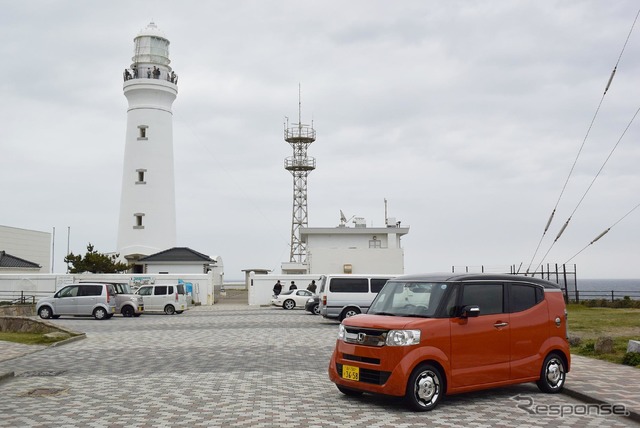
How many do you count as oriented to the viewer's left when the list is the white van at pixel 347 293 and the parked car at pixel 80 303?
1

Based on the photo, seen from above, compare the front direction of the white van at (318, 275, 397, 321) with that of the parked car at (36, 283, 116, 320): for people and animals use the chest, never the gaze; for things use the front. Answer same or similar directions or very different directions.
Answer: very different directions

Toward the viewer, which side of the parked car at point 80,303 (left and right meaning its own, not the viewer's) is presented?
left

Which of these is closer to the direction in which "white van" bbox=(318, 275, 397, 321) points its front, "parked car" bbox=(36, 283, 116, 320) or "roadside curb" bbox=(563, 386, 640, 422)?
the roadside curb

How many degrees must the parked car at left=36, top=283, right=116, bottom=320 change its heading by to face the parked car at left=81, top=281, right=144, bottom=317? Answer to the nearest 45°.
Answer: approximately 135° to its right

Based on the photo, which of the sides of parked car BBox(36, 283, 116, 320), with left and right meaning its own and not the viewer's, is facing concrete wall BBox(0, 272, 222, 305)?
right
